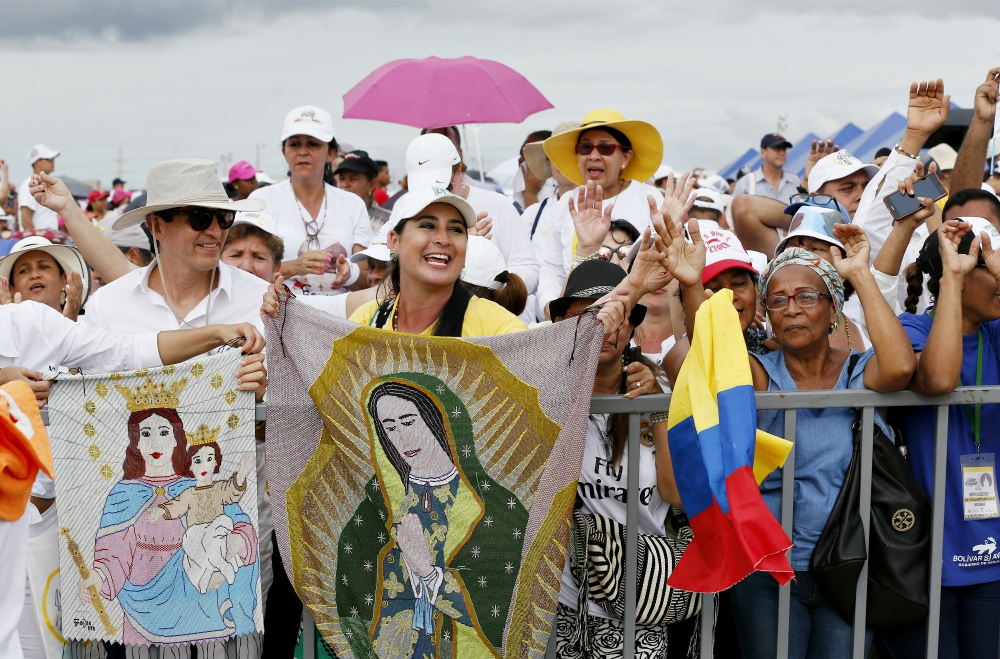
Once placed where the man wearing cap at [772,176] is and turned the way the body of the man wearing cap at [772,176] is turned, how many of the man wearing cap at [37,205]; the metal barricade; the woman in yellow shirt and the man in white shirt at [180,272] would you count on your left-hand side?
0

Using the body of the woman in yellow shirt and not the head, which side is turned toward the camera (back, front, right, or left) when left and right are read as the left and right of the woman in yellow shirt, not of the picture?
front

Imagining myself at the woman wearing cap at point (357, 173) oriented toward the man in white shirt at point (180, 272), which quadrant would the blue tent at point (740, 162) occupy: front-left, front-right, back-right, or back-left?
back-left

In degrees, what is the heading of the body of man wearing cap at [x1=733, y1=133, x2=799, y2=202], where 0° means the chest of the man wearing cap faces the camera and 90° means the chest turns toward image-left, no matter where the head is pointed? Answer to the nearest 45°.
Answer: approximately 315°

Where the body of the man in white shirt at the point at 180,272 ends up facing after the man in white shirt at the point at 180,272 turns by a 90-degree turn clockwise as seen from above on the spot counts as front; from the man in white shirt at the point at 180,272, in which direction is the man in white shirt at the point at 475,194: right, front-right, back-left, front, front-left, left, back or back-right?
back

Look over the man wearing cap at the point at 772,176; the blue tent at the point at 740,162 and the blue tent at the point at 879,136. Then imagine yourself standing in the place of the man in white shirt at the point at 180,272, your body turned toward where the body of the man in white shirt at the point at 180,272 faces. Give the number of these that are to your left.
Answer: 3

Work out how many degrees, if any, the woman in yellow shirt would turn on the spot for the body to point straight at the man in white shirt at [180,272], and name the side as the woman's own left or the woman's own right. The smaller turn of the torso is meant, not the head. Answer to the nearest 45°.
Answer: approximately 90° to the woman's own right

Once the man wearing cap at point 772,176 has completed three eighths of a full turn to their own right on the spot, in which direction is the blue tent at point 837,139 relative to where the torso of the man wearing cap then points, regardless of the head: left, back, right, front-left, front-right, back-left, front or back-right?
right

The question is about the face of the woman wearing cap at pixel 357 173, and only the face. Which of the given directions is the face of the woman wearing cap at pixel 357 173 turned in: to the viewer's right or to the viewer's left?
to the viewer's left

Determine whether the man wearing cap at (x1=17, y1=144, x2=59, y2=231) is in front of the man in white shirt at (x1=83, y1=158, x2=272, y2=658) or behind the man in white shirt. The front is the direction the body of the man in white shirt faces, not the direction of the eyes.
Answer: behind

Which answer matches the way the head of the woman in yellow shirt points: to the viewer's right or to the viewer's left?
to the viewer's right

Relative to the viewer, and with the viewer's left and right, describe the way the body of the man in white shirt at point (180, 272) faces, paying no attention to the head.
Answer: facing the viewer and to the right of the viewer

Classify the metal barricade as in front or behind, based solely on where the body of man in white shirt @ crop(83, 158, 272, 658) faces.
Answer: in front

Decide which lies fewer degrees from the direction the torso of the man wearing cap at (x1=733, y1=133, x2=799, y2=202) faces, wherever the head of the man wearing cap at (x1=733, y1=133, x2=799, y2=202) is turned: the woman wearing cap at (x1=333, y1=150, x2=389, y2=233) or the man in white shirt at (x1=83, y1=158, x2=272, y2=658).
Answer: the man in white shirt

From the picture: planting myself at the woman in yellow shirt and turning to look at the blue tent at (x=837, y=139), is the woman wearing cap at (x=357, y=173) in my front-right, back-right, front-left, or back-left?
front-left

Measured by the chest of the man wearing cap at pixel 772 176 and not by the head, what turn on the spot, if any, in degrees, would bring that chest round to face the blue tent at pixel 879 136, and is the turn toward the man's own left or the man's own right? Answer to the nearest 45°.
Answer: approximately 135° to the man's own left

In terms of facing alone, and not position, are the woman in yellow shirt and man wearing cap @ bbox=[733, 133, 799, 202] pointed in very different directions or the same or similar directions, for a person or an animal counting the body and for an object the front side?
same or similar directions
